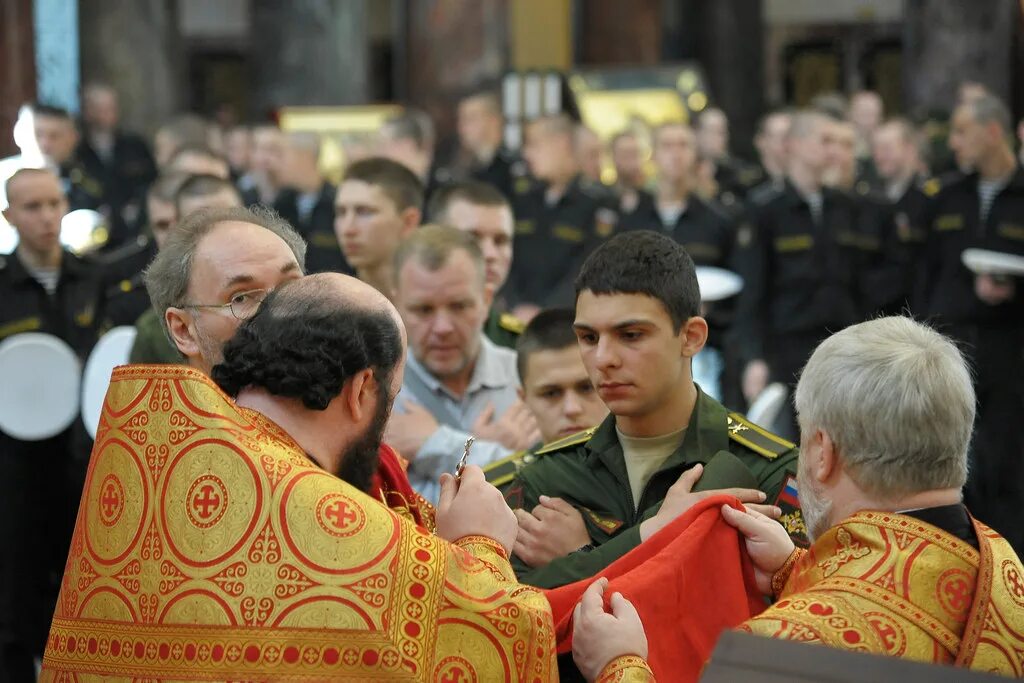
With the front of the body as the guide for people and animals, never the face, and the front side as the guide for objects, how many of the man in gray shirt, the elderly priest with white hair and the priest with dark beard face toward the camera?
1

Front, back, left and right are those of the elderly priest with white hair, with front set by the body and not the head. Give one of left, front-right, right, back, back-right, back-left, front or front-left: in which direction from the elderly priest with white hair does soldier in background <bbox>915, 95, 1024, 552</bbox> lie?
front-right

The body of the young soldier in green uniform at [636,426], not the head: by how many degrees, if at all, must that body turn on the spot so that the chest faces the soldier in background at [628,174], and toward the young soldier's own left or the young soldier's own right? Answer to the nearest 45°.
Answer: approximately 135° to the young soldier's own right

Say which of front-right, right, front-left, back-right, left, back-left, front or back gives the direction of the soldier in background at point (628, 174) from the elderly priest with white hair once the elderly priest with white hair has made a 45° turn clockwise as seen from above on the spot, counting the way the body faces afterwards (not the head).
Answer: front

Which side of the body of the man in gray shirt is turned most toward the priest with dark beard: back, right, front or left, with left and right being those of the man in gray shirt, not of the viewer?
front

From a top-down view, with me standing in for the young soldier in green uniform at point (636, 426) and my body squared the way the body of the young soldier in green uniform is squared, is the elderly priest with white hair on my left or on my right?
on my left

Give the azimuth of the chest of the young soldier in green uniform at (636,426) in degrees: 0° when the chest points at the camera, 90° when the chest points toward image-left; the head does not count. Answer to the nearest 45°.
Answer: approximately 45°

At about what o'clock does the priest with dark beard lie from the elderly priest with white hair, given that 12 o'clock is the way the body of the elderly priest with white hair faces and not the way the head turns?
The priest with dark beard is roughly at 10 o'clock from the elderly priest with white hair.

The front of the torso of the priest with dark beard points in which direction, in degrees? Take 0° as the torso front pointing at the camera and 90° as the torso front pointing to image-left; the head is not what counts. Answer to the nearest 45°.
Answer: approximately 225°

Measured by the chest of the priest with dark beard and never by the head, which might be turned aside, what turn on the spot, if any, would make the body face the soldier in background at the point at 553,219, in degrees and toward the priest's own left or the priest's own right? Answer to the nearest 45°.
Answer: approximately 45° to the priest's own left

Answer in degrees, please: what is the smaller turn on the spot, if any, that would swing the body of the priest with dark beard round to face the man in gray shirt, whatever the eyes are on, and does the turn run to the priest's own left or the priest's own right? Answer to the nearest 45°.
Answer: approximately 45° to the priest's own left
